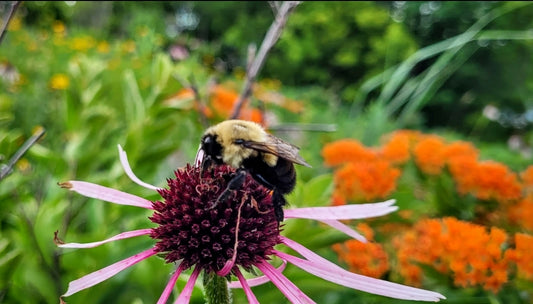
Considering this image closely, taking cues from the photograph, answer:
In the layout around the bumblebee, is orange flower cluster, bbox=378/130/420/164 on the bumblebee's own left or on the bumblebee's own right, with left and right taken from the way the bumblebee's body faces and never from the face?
on the bumblebee's own right

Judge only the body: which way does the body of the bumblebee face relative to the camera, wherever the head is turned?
to the viewer's left

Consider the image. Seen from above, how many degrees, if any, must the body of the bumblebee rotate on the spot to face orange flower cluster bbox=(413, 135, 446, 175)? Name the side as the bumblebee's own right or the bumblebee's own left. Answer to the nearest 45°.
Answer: approximately 135° to the bumblebee's own right
